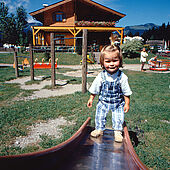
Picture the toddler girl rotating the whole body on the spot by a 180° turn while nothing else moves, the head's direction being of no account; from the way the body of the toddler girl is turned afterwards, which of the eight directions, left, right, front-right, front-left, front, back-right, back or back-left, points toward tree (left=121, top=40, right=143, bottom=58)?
front

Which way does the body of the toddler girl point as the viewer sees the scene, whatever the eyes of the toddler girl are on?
toward the camera

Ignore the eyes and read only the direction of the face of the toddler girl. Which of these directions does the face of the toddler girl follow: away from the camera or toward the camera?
toward the camera
